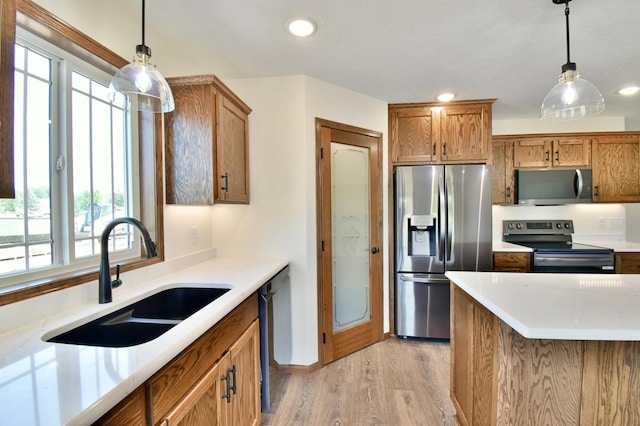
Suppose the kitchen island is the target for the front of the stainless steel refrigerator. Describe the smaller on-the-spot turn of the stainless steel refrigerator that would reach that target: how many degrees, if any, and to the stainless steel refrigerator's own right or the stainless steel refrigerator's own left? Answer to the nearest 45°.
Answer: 0° — it already faces it

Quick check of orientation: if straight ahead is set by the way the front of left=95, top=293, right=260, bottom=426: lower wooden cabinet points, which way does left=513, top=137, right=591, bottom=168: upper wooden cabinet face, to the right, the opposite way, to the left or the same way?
to the right

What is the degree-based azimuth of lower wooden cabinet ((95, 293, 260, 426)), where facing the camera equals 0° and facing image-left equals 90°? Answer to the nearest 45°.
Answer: approximately 315°

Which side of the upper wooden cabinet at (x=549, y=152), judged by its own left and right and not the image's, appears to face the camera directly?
front

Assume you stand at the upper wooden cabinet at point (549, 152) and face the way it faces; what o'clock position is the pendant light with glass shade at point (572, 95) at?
The pendant light with glass shade is roughly at 12 o'clock from the upper wooden cabinet.

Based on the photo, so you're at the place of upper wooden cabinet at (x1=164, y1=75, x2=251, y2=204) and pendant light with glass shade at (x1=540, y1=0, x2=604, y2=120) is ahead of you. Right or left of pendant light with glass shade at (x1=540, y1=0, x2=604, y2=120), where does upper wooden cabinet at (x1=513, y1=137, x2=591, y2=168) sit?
left

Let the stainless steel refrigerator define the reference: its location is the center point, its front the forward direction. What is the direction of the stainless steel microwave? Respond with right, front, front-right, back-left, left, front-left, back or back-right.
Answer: back-left

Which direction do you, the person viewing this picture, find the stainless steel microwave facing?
facing the viewer

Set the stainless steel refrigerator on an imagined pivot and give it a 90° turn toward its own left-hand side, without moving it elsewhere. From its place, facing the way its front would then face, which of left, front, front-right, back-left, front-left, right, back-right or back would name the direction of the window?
back-right

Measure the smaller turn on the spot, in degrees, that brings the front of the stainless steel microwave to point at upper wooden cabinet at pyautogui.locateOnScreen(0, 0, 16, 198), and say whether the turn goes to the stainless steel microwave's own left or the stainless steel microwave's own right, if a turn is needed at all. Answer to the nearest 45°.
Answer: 0° — it already faces it
